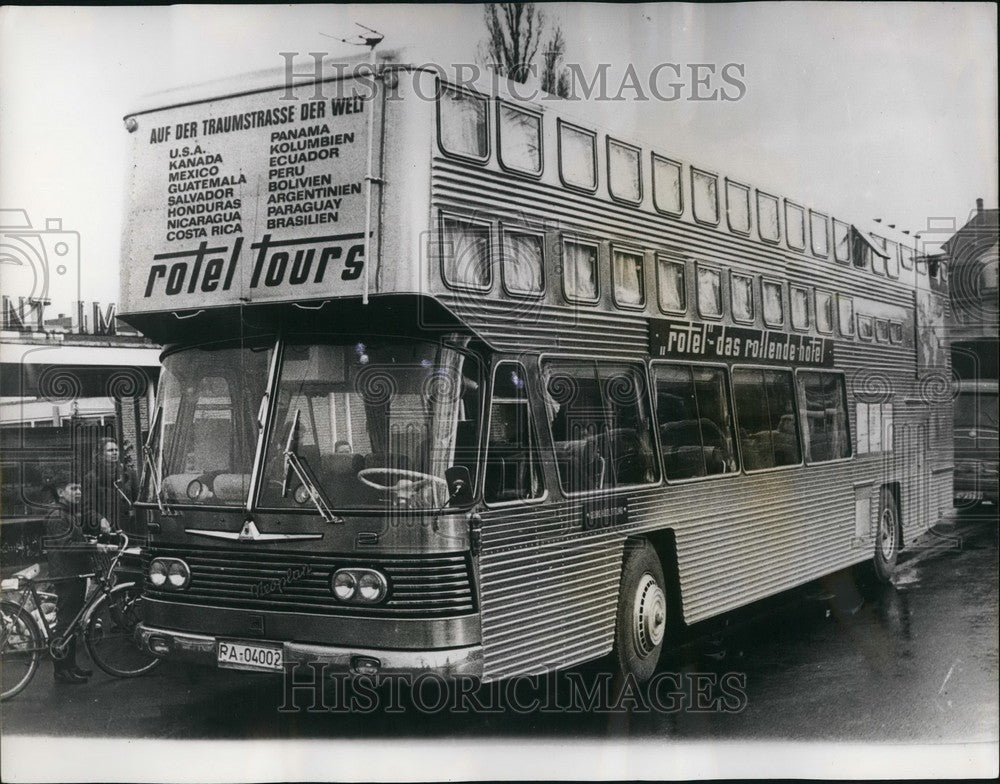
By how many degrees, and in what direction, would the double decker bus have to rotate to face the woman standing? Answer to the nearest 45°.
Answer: approximately 45° to its right

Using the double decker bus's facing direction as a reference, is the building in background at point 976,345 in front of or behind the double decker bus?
behind

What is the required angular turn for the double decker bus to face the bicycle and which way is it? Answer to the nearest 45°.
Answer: approximately 45° to its right

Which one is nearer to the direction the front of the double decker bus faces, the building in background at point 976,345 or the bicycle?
the bicycle

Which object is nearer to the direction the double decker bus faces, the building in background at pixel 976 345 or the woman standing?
the woman standing

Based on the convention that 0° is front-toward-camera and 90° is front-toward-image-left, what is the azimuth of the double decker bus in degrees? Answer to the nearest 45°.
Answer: approximately 45°
